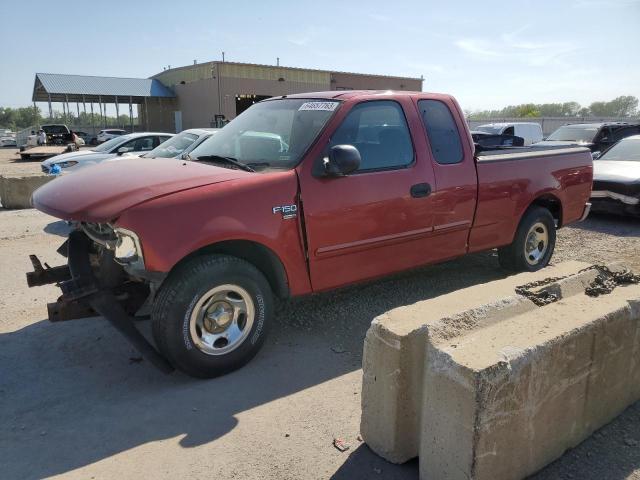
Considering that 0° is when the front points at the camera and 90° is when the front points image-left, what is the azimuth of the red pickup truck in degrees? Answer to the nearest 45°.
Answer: approximately 45°

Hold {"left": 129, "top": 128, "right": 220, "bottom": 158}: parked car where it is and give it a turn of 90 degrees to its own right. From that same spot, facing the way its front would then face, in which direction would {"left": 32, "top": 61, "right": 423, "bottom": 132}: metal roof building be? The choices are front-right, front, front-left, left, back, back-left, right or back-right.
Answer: front-right

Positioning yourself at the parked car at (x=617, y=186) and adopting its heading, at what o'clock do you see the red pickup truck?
The red pickup truck is roughly at 11 o'clock from the parked car.

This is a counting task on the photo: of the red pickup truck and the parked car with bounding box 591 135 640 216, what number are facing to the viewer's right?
0

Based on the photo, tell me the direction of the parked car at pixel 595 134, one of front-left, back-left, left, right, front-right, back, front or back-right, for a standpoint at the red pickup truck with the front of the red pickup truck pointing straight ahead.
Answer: back

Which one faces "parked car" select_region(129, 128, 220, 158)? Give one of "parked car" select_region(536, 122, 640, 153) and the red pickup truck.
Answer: "parked car" select_region(536, 122, 640, 153)
